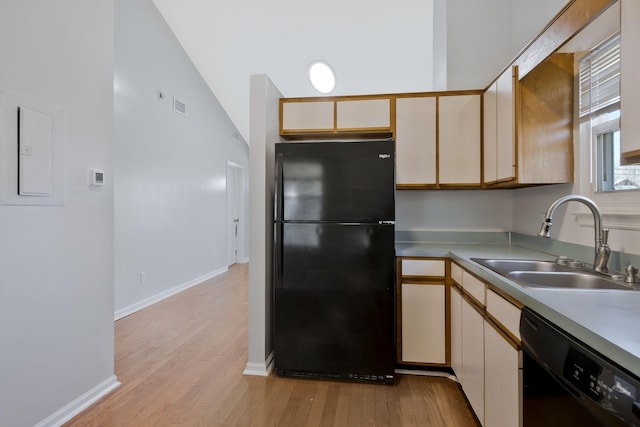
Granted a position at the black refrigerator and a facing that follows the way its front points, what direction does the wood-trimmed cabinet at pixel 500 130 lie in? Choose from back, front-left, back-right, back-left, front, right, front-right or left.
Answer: left

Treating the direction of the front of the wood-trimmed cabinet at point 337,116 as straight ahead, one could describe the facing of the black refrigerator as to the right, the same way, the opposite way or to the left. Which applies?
the same way

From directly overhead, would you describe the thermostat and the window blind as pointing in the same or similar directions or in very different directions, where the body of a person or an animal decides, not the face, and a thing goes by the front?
very different directions

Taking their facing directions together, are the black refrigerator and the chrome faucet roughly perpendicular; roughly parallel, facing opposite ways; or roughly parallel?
roughly perpendicular

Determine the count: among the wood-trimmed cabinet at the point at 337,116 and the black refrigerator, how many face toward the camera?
2

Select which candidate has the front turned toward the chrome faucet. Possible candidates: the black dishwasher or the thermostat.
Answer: the thermostat

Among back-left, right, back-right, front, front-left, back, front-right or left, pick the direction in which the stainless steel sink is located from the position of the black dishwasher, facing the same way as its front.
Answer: back-right

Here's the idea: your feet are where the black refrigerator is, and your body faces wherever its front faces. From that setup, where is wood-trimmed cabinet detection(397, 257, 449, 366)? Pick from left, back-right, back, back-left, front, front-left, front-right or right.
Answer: left

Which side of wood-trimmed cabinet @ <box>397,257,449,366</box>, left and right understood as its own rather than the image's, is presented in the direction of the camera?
front

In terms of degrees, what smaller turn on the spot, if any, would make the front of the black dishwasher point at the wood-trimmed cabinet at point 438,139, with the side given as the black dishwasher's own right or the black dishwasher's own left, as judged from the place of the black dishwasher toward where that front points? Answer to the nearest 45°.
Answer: approximately 90° to the black dishwasher's own right

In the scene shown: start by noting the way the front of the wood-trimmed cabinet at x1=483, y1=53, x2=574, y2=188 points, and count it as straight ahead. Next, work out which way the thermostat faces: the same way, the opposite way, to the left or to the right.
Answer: the opposite way

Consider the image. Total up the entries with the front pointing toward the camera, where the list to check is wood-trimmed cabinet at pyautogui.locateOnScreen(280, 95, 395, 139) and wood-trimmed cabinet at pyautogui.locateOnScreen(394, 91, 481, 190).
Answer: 2

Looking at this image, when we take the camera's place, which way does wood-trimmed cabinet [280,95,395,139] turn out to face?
facing the viewer

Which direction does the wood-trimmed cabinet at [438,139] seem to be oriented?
toward the camera

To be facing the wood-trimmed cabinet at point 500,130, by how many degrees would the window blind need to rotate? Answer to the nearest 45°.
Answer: approximately 45° to its right
